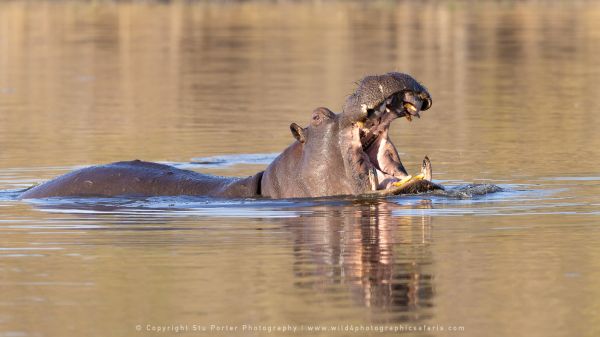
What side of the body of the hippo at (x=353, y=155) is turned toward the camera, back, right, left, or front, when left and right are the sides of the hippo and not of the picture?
right
